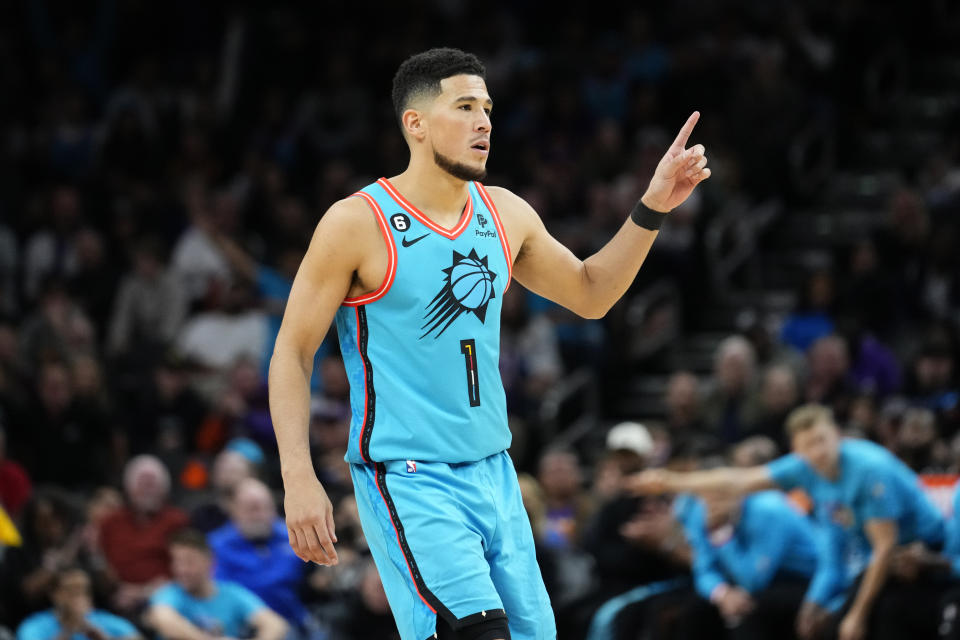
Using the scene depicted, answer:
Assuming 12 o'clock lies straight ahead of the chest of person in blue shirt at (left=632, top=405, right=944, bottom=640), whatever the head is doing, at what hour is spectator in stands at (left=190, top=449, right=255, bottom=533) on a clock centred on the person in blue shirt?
The spectator in stands is roughly at 2 o'clock from the person in blue shirt.

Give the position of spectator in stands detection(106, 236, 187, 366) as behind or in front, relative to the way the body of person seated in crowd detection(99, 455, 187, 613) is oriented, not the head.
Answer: behind

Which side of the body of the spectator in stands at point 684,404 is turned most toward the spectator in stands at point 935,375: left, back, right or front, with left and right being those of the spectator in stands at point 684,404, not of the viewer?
left

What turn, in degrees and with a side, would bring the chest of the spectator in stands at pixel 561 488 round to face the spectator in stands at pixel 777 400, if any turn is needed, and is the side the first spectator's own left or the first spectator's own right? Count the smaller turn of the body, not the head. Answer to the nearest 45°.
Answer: approximately 90° to the first spectator's own left

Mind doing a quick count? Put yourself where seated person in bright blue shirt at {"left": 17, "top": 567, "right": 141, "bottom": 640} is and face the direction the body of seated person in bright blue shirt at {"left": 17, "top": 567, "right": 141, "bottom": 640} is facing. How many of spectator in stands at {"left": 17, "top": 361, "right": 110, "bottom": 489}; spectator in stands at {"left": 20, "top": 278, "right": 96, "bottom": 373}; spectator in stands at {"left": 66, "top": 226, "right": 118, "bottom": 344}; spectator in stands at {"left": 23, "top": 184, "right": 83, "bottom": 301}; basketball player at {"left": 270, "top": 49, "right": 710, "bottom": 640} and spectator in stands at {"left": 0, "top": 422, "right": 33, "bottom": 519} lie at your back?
5
